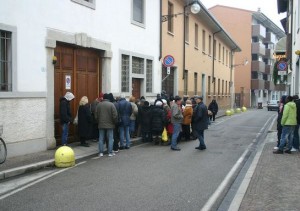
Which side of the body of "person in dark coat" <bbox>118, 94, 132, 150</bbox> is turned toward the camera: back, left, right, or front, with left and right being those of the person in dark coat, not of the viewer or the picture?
back

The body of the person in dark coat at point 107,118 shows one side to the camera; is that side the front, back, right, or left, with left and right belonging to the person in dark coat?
back

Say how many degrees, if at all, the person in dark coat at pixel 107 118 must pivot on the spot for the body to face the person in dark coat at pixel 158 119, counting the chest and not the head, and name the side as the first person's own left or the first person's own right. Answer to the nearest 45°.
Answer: approximately 45° to the first person's own right

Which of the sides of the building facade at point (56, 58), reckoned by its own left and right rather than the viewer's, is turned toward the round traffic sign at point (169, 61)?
left

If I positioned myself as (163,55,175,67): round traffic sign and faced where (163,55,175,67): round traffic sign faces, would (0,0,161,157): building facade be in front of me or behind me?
in front

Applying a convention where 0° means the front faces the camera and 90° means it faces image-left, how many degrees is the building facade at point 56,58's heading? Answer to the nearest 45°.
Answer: approximately 315°
